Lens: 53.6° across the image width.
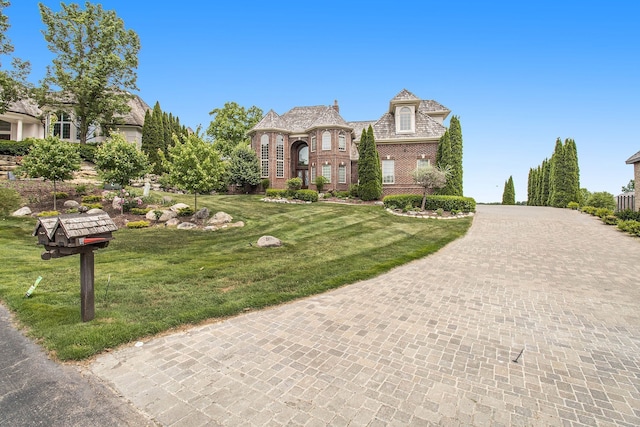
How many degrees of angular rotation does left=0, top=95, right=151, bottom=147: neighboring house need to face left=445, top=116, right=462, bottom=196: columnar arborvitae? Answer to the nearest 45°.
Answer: approximately 45° to its left

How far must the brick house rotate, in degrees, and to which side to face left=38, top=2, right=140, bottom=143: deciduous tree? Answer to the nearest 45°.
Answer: approximately 90° to its right

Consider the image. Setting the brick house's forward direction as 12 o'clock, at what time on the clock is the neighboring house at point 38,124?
The neighboring house is roughly at 3 o'clock from the brick house.

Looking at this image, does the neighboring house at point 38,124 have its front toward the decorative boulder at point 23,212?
yes

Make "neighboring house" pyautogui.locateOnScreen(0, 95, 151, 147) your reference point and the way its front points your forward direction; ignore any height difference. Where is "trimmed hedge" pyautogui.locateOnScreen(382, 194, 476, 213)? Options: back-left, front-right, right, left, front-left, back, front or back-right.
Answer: front-left

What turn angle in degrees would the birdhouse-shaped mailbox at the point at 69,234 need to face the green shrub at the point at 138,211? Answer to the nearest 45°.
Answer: approximately 135° to its right

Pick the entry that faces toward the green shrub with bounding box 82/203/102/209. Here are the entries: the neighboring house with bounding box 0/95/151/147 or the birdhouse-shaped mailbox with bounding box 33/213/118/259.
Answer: the neighboring house

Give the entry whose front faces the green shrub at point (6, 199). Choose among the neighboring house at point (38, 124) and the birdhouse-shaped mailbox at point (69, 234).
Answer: the neighboring house
